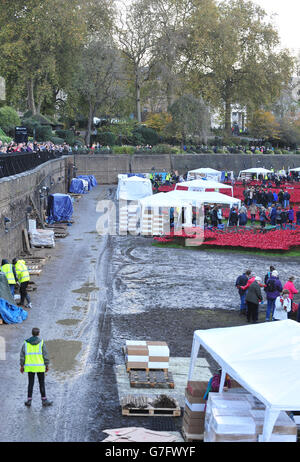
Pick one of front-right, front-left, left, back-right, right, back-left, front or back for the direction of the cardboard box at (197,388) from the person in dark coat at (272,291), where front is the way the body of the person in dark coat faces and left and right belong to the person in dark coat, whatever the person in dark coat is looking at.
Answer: back

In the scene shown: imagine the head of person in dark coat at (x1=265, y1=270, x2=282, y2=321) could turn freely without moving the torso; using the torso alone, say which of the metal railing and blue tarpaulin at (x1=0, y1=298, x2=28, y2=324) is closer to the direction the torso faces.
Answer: the metal railing

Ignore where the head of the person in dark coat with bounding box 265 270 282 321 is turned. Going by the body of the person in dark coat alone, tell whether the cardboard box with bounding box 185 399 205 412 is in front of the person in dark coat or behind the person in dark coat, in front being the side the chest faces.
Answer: behind

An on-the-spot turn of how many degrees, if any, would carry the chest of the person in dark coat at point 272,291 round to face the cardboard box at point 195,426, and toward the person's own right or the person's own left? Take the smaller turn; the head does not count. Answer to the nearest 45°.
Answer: approximately 180°

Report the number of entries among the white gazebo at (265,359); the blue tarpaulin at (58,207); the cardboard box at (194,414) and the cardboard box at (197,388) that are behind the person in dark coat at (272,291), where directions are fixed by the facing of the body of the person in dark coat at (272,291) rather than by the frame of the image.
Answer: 3

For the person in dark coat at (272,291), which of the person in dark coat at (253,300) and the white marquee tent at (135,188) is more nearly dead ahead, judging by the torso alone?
the white marquee tent

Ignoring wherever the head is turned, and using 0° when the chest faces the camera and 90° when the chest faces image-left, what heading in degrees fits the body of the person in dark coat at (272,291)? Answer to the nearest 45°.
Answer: approximately 180°

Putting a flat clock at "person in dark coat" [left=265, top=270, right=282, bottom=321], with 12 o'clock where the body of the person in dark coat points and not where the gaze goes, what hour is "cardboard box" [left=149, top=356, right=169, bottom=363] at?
The cardboard box is roughly at 7 o'clock from the person in dark coat.

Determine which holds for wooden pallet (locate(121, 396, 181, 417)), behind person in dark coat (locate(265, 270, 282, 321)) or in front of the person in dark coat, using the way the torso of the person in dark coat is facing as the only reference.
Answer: behind

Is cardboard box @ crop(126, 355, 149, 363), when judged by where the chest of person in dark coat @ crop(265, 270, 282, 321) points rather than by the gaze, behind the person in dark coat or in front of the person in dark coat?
behind

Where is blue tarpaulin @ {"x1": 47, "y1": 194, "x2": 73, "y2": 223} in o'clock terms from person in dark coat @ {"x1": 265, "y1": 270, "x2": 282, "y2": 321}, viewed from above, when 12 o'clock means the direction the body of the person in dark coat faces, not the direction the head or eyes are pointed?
The blue tarpaulin is roughly at 11 o'clock from the person in dark coat.

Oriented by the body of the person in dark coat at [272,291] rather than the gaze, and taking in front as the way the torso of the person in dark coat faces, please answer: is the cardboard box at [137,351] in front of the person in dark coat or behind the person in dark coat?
behind

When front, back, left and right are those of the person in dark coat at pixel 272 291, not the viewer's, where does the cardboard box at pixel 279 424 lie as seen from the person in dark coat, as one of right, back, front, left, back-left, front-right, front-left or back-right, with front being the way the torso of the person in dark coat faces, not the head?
back
